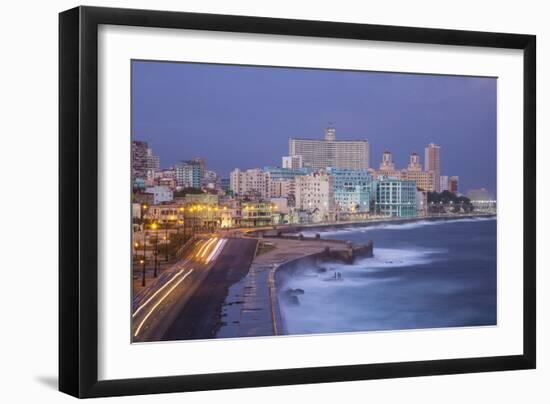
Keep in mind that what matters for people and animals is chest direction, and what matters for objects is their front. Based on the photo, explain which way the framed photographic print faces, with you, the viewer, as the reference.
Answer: facing the viewer and to the right of the viewer
